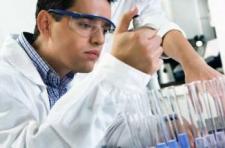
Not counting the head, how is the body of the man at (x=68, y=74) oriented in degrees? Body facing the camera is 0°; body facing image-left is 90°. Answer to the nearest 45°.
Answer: approximately 315°

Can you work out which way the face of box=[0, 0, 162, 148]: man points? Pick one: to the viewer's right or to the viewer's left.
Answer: to the viewer's right
